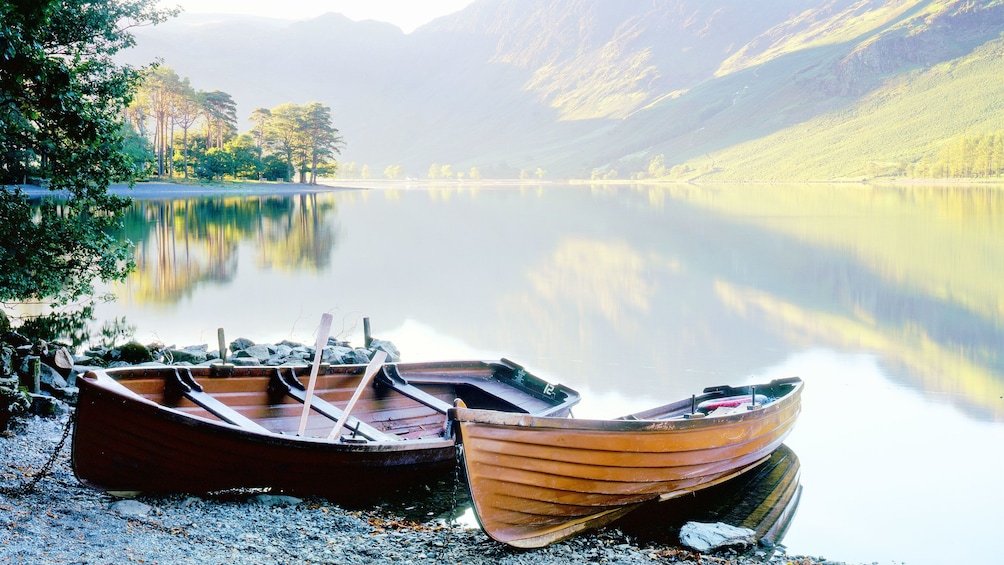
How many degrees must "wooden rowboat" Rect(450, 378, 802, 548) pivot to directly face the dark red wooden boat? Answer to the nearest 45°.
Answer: approximately 45° to its right

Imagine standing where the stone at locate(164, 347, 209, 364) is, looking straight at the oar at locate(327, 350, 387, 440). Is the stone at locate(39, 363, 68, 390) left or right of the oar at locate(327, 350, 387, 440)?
right

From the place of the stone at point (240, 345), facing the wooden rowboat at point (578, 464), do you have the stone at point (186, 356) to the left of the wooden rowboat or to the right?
right

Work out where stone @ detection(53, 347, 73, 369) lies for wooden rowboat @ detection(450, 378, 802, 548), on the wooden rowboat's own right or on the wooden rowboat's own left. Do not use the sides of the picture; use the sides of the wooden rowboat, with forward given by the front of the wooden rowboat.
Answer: on the wooden rowboat's own right

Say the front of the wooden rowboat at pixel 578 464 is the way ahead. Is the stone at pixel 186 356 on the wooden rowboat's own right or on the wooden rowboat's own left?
on the wooden rowboat's own right

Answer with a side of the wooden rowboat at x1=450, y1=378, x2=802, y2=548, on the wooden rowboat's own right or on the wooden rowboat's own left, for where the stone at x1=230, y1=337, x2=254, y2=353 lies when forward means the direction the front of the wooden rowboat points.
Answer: on the wooden rowboat's own right

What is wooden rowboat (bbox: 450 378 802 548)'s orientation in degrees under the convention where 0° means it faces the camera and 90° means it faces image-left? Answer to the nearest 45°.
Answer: approximately 45°

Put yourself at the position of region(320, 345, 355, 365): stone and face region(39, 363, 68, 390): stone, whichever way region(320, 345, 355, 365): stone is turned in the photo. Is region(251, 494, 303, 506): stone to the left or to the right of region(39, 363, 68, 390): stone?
left

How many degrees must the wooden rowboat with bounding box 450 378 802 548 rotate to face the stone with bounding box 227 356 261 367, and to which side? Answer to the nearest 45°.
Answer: approximately 90° to its right
